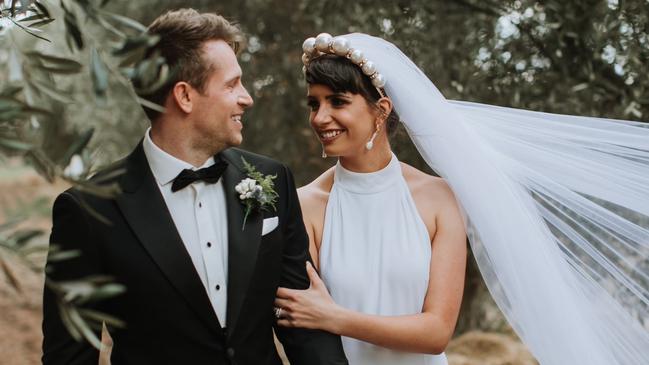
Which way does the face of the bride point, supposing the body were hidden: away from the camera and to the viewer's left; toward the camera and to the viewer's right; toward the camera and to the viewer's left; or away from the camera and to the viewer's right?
toward the camera and to the viewer's left

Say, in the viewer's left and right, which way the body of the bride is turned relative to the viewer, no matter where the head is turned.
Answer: facing the viewer and to the left of the viewer

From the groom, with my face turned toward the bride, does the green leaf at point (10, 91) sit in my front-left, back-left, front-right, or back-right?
back-right

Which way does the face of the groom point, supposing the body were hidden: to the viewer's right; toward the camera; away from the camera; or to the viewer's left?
to the viewer's right

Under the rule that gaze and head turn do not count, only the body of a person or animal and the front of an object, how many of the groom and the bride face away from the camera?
0

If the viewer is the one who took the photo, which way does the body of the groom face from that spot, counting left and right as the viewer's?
facing the viewer and to the right of the viewer

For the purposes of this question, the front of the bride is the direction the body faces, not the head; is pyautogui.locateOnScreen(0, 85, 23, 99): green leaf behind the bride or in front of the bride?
in front

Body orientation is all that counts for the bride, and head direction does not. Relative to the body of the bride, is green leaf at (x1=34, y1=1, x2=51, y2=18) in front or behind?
in front
